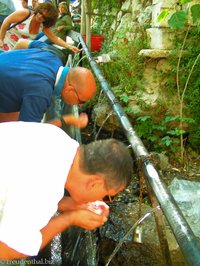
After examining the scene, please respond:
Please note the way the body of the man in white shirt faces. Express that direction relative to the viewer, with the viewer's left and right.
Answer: facing to the right of the viewer

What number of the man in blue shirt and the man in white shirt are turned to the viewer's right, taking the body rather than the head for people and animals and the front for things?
2

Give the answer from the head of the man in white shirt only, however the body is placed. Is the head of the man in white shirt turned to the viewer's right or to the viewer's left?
to the viewer's right

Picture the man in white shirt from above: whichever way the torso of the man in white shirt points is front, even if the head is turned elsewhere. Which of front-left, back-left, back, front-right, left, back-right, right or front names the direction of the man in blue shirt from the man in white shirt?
left

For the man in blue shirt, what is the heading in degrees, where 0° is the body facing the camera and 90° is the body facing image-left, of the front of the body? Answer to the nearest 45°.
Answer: approximately 270°

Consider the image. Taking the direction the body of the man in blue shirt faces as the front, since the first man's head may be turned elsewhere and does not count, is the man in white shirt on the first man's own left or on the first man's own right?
on the first man's own right

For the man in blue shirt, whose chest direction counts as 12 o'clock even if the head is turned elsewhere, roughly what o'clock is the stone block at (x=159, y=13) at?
The stone block is roughly at 10 o'clock from the man in blue shirt.

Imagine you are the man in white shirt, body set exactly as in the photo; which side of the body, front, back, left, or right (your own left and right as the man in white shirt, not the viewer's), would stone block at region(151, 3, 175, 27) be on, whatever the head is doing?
left
